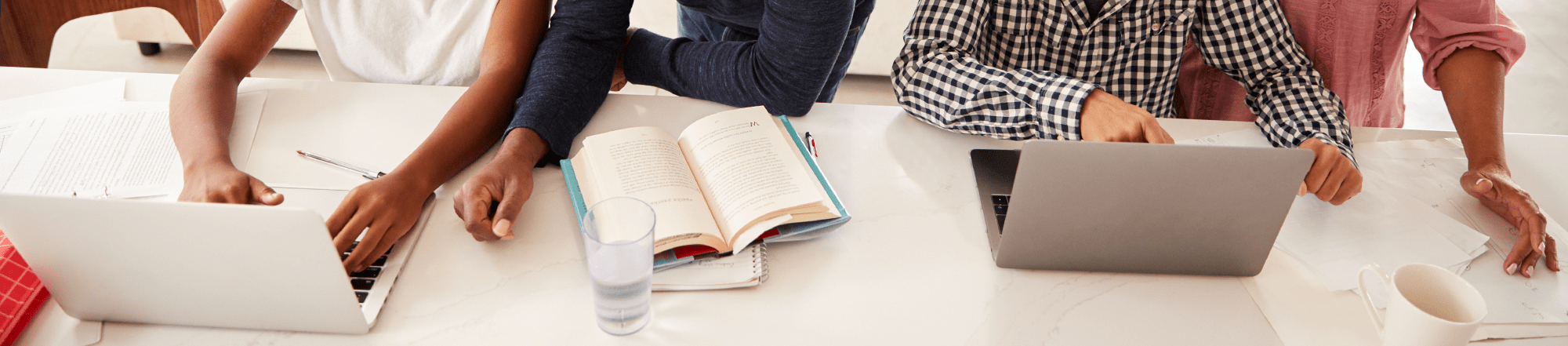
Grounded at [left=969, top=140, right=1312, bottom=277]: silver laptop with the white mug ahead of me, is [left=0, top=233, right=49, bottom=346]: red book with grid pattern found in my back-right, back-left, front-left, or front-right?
back-right

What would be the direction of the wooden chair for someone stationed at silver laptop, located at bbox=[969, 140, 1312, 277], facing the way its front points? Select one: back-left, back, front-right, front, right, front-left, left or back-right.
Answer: left

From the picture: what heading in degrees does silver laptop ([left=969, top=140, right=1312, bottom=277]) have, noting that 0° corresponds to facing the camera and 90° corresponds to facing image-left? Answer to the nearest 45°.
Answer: approximately 180°

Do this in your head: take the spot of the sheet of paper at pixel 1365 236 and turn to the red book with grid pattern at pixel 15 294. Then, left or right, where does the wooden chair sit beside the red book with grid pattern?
right

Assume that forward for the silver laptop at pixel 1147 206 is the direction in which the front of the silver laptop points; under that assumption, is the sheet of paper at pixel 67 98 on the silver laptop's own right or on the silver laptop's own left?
on the silver laptop's own left

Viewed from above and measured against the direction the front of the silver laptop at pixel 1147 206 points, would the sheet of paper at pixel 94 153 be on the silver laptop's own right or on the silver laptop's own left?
on the silver laptop's own left

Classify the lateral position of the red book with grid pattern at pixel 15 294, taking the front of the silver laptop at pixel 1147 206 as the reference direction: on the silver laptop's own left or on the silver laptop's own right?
on the silver laptop's own left

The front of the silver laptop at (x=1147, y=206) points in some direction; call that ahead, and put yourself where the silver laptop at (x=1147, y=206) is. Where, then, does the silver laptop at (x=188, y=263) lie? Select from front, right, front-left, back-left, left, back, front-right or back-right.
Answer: back-left

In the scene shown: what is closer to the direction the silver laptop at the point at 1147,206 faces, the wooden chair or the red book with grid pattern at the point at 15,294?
the wooden chair
